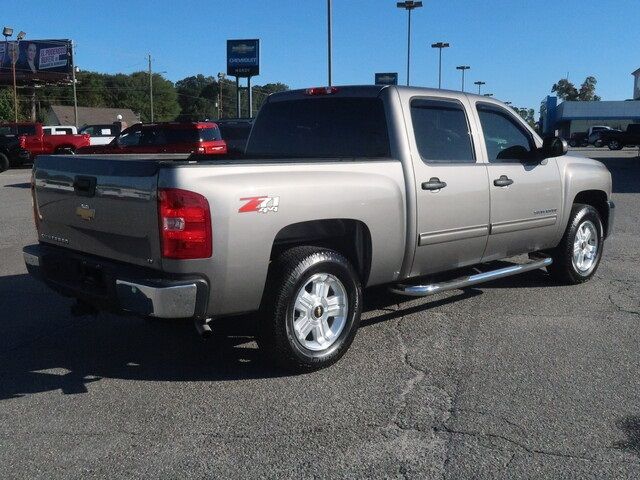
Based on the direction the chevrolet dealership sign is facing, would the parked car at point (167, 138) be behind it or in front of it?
in front

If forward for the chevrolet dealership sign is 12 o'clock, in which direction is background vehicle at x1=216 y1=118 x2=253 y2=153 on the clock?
The background vehicle is roughly at 12 o'clock from the chevrolet dealership sign.

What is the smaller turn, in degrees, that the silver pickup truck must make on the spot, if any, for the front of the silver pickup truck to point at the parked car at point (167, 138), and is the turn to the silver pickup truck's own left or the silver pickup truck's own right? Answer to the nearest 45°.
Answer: approximately 45° to the silver pickup truck's own left

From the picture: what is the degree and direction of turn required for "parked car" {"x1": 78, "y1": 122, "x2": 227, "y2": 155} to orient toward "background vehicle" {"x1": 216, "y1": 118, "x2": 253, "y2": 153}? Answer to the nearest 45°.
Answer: approximately 90° to its right

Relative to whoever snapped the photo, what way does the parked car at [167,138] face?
facing away from the viewer and to the left of the viewer

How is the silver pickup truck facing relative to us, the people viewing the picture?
facing away from the viewer and to the right of the viewer

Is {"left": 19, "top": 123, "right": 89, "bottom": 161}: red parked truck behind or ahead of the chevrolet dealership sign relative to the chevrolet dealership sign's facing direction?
ahead

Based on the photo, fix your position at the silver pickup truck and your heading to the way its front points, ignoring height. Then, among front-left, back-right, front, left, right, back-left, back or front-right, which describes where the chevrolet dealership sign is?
front-left

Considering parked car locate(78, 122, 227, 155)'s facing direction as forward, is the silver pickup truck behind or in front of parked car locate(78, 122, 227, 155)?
behind

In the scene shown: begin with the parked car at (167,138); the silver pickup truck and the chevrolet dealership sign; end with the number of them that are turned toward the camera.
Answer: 1

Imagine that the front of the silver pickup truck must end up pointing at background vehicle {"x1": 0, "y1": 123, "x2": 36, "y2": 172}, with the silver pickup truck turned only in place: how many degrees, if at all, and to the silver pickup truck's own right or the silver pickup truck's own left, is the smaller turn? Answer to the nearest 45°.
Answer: approximately 90° to the silver pickup truck's own left

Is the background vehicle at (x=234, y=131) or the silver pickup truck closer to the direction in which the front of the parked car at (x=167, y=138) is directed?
the background vehicle

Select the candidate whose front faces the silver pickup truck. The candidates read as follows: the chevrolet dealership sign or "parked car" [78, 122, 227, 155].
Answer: the chevrolet dealership sign
